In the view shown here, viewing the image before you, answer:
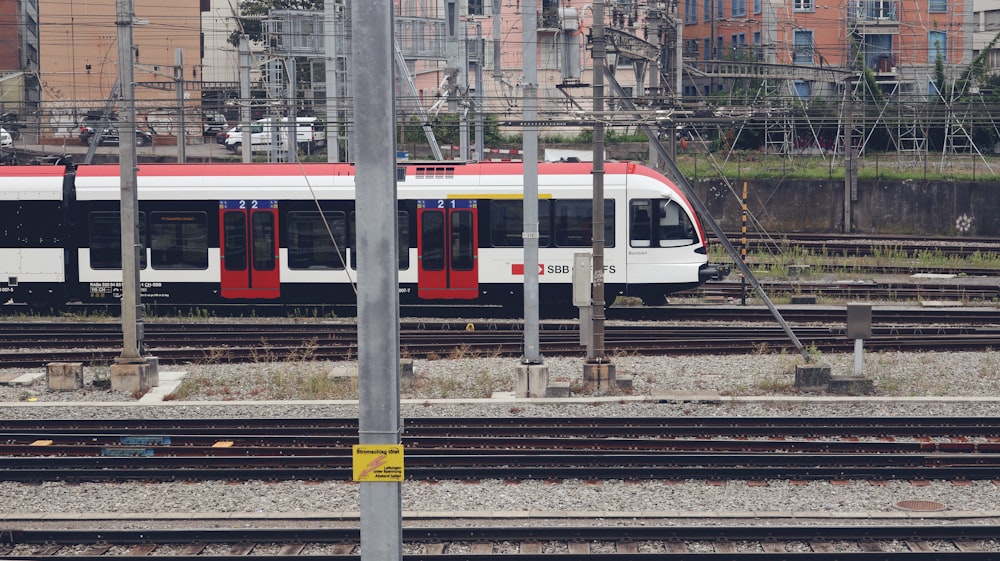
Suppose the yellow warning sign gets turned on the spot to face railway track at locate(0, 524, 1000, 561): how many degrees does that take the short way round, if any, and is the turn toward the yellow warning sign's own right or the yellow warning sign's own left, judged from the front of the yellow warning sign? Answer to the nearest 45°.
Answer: approximately 180°

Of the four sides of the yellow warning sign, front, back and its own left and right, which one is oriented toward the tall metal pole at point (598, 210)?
back

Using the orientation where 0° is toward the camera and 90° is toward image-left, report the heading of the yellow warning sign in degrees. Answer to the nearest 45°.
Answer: approximately 0°

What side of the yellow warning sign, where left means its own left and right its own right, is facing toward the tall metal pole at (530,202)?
back

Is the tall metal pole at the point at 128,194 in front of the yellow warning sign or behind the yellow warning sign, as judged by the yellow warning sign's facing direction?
behind

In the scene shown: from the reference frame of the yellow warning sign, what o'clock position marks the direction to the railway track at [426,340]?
The railway track is roughly at 6 o'clock from the yellow warning sign.

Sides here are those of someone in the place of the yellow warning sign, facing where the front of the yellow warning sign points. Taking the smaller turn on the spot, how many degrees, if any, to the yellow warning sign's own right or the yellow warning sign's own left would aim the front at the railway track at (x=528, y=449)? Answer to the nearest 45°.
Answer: approximately 180°
